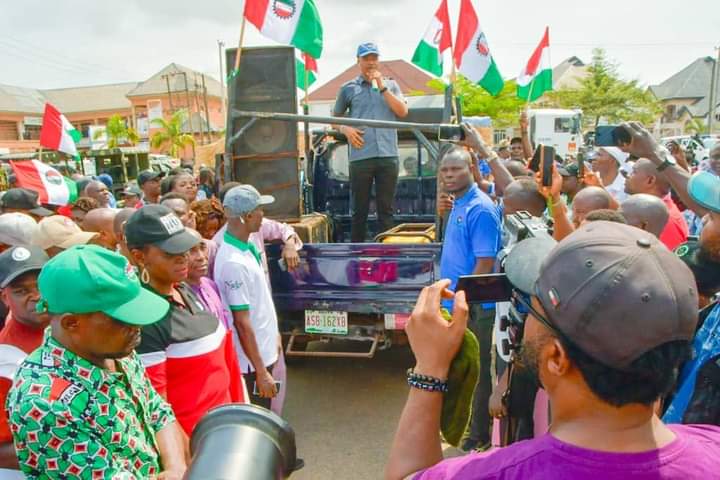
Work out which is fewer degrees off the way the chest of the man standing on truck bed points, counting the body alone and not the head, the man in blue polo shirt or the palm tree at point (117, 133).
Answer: the man in blue polo shirt

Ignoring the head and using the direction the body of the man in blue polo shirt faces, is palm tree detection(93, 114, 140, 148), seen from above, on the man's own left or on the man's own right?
on the man's own right

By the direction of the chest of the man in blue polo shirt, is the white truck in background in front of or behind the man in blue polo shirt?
behind

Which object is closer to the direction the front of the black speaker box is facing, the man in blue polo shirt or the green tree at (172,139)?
the man in blue polo shirt

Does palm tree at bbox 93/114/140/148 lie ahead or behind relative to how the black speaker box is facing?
behind

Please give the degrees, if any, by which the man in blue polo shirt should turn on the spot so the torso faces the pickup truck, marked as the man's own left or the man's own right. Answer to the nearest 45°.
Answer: approximately 90° to the man's own right

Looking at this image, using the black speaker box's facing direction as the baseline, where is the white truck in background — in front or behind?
behind

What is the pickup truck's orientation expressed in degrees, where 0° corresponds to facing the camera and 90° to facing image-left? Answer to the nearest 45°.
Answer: approximately 180°

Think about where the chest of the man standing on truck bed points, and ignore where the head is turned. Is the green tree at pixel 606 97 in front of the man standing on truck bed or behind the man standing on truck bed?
behind

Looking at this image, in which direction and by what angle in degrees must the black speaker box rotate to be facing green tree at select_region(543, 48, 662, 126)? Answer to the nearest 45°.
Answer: approximately 135° to its left

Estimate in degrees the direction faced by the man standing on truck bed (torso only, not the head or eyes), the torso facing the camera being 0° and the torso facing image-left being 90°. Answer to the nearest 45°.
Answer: approximately 0°
